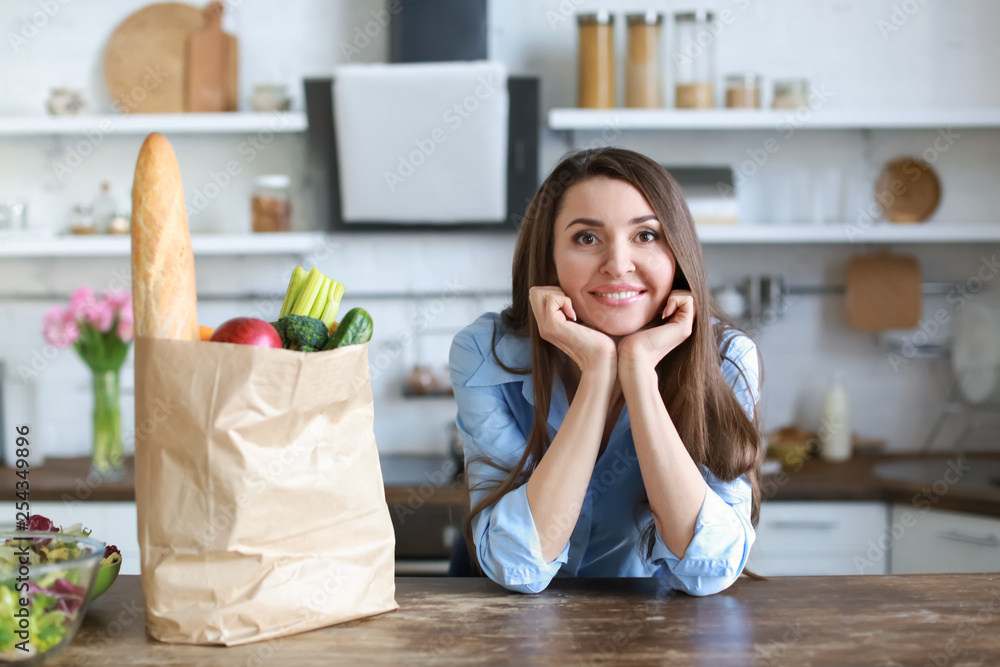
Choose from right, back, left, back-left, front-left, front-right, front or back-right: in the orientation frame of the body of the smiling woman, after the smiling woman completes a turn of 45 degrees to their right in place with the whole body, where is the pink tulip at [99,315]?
right

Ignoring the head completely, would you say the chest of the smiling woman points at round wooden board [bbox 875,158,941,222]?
no

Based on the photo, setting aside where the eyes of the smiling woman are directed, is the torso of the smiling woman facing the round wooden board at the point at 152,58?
no

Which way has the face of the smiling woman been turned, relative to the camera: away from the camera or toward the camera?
toward the camera

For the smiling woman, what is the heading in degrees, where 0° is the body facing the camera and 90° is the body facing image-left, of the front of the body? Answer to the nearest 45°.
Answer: approximately 0°

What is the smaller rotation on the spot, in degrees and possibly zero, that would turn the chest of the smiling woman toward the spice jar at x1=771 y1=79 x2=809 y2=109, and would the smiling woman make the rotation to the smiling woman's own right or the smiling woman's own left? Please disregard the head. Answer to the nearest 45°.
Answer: approximately 180°

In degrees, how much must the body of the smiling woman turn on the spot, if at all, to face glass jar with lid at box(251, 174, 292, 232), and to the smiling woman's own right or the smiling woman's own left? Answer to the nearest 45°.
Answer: approximately 135° to the smiling woman's own right

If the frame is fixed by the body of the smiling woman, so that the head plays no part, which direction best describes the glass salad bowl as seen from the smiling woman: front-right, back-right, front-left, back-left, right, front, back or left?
front-right

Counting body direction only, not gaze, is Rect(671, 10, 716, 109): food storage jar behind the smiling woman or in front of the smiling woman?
behind

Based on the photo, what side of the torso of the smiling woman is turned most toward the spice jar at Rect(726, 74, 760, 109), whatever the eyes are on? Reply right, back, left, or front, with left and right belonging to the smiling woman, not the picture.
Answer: back

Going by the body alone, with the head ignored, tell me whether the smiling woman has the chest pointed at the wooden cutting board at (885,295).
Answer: no

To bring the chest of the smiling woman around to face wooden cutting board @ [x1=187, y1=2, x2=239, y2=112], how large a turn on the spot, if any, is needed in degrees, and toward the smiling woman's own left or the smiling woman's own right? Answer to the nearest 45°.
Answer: approximately 135° to the smiling woman's own right
